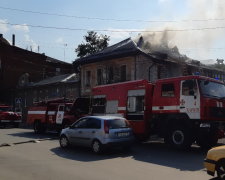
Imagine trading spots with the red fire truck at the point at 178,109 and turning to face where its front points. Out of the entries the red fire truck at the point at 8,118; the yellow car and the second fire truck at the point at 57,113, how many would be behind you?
2

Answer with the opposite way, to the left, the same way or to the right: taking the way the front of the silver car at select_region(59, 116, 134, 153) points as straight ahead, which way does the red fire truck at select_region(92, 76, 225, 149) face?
the opposite way

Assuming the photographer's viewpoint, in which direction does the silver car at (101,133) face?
facing away from the viewer and to the left of the viewer

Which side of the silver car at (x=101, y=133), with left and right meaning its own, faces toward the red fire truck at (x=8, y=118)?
front

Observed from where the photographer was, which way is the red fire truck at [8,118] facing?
facing the viewer and to the right of the viewer

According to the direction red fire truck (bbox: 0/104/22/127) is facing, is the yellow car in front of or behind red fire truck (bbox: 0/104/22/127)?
in front

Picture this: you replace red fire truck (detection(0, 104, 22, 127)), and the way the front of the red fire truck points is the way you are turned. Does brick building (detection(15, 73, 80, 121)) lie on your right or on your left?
on your left

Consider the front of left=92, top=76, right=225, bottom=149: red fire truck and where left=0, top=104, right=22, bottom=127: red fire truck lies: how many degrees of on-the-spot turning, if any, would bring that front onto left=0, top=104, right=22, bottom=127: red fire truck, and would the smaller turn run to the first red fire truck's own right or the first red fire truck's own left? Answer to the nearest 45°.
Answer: approximately 180°

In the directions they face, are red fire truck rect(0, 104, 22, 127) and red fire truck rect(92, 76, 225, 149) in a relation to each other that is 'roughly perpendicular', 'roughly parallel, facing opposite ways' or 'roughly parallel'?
roughly parallel

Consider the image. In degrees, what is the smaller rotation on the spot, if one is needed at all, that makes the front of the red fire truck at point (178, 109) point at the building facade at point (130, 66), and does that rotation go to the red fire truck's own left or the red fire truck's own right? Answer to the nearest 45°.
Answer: approximately 135° to the red fire truck's own left

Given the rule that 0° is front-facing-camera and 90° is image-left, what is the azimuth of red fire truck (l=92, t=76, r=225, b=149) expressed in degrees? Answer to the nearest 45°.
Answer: approximately 315°
